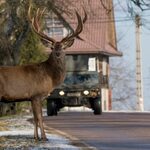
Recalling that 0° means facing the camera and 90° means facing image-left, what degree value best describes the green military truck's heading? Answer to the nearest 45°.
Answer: approximately 0°

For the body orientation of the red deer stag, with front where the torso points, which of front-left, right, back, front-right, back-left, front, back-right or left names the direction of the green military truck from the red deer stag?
left

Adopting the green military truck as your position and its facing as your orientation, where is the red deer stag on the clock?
The red deer stag is roughly at 12 o'clock from the green military truck.

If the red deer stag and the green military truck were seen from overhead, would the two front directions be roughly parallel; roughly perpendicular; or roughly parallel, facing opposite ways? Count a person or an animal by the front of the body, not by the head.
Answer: roughly perpendicular

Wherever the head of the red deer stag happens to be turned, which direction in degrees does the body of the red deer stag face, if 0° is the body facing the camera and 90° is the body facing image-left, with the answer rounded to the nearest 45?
approximately 270°

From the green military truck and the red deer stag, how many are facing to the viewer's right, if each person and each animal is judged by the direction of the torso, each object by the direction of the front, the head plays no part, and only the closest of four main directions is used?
1
